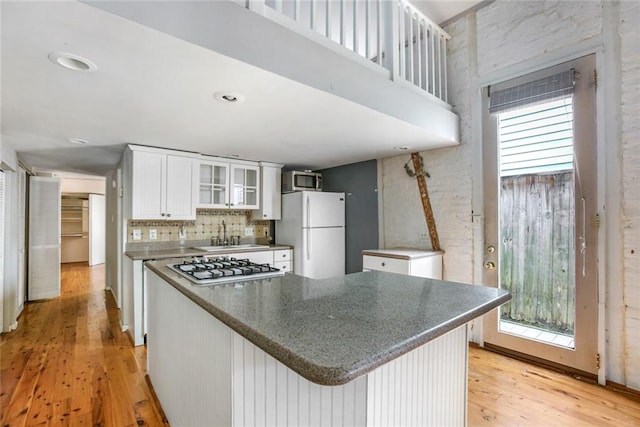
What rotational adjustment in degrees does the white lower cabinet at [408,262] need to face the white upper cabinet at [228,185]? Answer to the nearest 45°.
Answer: approximately 45° to its right

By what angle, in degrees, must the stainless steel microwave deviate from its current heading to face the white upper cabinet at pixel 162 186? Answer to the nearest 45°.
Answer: approximately 90° to its right

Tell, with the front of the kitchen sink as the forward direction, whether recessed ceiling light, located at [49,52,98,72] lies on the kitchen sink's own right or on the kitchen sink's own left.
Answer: on the kitchen sink's own right

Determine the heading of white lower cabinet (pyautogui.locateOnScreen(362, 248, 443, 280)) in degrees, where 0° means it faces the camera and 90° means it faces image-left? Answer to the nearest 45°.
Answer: approximately 45°

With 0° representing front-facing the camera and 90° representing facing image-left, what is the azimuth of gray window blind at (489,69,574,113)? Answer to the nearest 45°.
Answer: approximately 45°
